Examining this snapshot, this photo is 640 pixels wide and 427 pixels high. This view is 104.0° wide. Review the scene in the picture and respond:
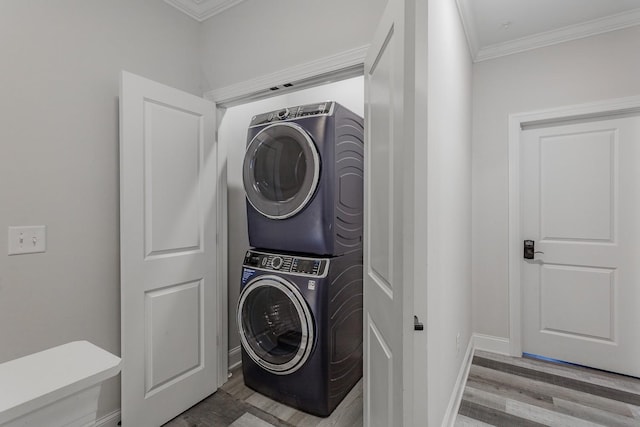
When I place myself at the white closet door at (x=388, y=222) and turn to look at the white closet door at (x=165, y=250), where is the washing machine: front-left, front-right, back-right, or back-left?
front-right

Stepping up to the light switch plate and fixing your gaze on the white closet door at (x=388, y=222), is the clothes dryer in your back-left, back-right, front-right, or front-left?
front-left

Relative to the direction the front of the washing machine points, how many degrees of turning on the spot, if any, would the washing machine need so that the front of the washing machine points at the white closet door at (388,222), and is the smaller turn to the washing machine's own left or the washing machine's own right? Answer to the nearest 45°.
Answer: approximately 45° to the washing machine's own left

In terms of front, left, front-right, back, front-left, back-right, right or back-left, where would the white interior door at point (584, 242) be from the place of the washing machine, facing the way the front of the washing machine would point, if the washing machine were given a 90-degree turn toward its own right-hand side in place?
back-right

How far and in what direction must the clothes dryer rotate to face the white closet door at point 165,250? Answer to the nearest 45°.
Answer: approximately 45° to its right

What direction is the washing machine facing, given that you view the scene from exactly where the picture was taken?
facing the viewer and to the left of the viewer

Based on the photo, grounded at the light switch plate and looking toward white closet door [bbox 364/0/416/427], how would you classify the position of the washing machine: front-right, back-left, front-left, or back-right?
front-left

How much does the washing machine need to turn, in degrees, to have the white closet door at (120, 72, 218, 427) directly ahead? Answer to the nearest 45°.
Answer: approximately 45° to its right

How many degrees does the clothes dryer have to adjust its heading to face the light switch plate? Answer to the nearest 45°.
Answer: approximately 45° to its right

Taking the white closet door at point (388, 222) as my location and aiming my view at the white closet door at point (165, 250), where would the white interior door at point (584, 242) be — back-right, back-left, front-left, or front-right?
back-right

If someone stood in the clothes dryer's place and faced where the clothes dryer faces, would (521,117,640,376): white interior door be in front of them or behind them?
behind
